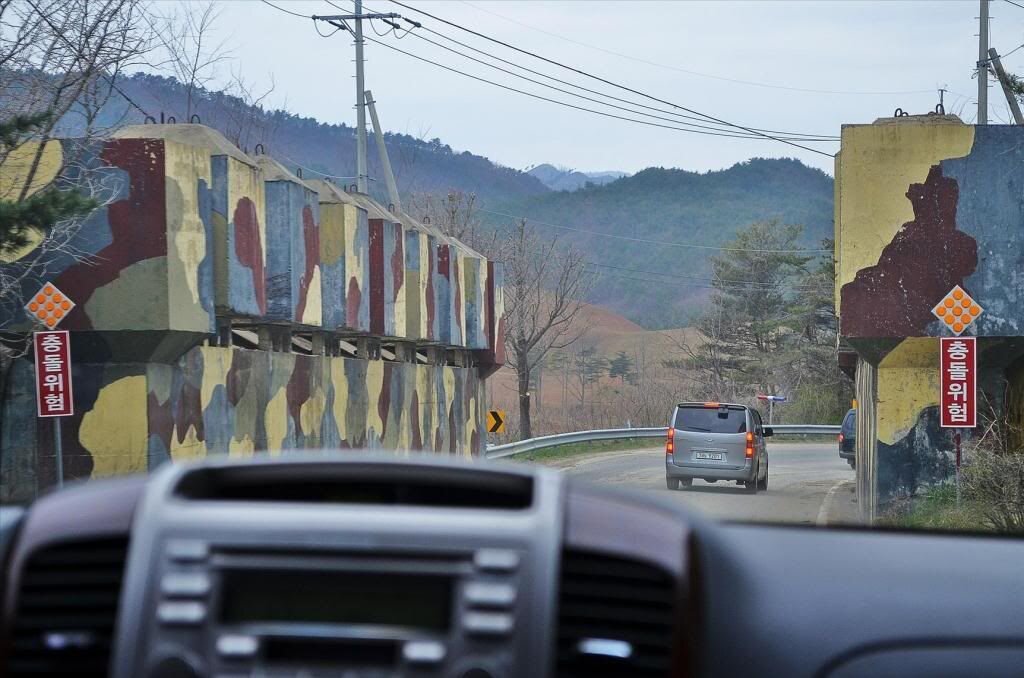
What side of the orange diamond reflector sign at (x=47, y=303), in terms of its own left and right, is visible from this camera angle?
front

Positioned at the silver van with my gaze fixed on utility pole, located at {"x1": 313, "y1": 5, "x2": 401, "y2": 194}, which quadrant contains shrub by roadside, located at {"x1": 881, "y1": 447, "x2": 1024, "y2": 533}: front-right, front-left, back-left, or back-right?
back-left

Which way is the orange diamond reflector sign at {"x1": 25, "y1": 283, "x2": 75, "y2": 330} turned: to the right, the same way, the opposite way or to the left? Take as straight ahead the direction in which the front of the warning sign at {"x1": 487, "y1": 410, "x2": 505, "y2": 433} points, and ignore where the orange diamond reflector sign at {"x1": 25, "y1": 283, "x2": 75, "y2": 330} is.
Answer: the same way

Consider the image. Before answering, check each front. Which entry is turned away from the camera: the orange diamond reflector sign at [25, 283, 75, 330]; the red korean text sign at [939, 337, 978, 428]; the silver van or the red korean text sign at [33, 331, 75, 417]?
the silver van

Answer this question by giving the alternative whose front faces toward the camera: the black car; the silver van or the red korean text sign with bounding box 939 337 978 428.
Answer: the red korean text sign

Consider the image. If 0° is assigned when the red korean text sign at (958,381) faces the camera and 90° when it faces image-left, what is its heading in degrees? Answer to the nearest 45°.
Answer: approximately 0°

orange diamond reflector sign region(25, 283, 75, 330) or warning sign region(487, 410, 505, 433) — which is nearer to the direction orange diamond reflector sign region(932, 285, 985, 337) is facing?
the orange diamond reflector sign

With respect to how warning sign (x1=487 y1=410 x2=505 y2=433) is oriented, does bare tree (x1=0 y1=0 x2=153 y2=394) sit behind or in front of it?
in front

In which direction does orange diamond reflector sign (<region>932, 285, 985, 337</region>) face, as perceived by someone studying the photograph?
facing the viewer

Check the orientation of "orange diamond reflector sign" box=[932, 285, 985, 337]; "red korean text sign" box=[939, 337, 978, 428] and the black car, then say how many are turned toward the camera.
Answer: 2

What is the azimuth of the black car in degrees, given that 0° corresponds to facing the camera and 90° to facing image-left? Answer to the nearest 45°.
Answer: approximately 225°

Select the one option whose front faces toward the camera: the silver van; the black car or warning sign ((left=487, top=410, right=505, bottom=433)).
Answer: the warning sign

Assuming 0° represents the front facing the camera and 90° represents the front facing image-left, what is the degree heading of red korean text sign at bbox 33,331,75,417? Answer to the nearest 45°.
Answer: approximately 0°

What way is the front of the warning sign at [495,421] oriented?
toward the camera
